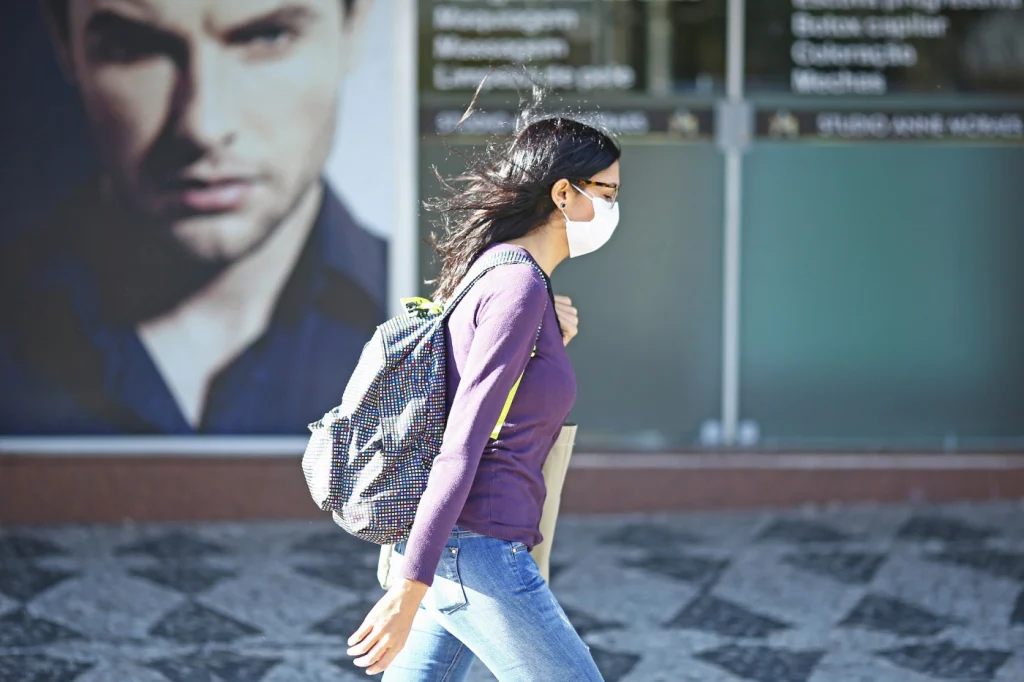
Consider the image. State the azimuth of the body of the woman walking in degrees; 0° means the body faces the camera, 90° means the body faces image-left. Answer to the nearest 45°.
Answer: approximately 270°

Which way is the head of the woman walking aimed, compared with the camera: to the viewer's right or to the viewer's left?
to the viewer's right

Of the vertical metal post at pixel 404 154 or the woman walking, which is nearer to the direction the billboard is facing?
the woman walking

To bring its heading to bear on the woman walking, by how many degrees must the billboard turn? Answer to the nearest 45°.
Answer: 0° — it already faces them

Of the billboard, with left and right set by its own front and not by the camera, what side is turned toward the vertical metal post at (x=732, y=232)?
left

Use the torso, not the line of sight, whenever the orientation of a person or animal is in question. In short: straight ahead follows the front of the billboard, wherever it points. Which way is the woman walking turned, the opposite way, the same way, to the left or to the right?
to the left

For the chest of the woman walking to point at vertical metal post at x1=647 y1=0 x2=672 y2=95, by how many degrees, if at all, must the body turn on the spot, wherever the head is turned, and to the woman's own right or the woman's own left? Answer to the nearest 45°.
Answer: approximately 90° to the woman's own left

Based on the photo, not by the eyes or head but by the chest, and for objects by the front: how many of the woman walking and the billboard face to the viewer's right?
1

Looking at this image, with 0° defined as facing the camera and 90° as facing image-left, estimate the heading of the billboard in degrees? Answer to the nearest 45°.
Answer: approximately 0°

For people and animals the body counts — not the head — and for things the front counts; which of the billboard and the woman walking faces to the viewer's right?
the woman walking

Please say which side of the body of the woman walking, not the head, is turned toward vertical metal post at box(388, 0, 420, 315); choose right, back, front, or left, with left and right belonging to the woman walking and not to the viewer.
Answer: left

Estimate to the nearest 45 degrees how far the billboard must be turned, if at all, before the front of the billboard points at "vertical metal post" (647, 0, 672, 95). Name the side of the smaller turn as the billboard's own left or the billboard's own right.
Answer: approximately 90° to the billboard's own left
